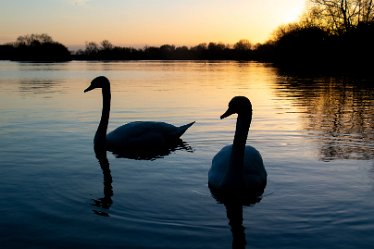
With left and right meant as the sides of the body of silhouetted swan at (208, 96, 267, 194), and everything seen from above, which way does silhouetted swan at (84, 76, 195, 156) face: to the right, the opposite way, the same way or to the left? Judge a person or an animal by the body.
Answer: to the right

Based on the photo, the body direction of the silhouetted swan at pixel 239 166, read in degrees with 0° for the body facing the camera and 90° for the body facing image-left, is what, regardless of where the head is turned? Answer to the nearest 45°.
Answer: approximately 0°

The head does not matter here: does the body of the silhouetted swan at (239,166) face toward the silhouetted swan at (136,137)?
no

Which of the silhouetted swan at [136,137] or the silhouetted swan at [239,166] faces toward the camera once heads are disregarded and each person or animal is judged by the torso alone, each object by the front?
the silhouetted swan at [239,166]

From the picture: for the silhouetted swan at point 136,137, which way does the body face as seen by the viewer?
to the viewer's left

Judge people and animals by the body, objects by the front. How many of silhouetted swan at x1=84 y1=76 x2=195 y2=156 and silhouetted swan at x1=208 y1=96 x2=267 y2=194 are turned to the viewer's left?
1

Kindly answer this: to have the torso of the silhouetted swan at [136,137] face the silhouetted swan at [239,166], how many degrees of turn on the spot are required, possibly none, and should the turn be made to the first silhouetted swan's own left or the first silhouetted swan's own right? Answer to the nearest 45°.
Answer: approximately 90° to the first silhouetted swan's own left
